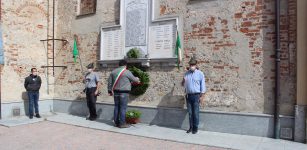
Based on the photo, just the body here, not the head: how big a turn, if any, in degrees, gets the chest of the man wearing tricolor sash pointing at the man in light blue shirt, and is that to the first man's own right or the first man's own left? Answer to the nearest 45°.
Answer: approximately 90° to the first man's own right

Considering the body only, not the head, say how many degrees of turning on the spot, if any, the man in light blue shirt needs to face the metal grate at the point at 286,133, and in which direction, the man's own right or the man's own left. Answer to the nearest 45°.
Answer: approximately 135° to the man's own left

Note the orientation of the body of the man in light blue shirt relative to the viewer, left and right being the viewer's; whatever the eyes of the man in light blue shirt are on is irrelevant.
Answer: facing the viewer and to the left of the viewer

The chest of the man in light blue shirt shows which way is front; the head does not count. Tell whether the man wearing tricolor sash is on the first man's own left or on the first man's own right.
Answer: on the first man's own right

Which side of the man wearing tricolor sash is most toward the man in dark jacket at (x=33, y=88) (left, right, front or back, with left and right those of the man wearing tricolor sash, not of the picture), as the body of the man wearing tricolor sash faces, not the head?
left

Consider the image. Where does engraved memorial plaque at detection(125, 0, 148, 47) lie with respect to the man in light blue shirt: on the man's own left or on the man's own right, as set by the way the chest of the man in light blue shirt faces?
on the man's own right

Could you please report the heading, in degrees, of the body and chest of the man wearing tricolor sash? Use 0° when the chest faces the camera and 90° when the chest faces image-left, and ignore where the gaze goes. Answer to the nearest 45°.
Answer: approximately 225°

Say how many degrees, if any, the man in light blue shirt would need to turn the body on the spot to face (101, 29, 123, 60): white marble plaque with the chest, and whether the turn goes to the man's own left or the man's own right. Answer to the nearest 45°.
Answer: approximately 90° to the man's own right

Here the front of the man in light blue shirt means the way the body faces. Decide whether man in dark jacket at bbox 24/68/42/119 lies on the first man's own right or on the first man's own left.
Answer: on the first man's own right

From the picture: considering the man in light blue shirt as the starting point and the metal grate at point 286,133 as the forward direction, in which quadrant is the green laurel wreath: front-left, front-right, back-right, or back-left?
back-left
